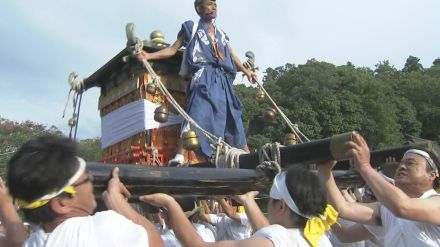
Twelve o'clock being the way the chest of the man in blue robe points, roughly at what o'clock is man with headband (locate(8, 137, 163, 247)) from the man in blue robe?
The man with headband is roughly at 2 o'clock from the man in blue robe.

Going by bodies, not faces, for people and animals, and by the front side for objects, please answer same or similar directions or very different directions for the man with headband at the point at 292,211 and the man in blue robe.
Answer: very different directions

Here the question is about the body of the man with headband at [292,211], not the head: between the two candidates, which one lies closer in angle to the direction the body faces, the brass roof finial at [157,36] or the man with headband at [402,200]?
the brass roof finial

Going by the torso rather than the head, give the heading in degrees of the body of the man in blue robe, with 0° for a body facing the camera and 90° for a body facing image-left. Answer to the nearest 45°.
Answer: approximately 315°

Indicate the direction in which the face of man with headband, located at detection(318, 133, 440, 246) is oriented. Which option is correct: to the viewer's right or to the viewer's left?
to the viewer's left

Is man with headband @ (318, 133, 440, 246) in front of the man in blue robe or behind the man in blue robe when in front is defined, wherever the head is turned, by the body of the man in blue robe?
in front
